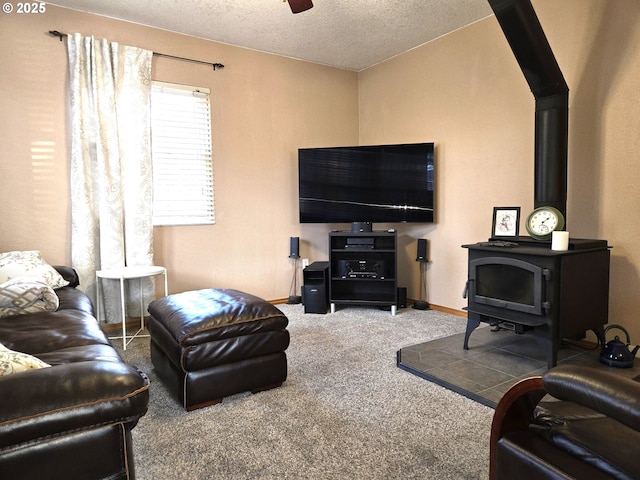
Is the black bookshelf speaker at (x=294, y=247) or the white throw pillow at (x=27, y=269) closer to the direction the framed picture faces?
the white throw pillow

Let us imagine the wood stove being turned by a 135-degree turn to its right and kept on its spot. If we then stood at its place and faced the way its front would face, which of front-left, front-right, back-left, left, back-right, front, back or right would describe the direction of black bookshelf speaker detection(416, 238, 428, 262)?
front-left

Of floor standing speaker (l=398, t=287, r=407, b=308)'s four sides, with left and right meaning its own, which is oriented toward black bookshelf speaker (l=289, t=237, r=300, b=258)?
right

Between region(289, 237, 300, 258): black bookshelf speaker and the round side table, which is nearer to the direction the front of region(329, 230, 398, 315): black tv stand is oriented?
the round side table

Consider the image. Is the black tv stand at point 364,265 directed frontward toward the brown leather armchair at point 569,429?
yes

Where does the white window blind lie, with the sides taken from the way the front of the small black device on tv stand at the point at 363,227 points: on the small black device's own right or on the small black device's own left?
on the small black device's own right

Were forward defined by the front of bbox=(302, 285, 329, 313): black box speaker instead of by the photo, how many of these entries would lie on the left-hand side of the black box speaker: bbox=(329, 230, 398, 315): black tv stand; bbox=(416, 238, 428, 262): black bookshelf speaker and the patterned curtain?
2

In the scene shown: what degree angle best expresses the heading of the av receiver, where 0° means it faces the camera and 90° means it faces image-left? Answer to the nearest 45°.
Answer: approximately 0°

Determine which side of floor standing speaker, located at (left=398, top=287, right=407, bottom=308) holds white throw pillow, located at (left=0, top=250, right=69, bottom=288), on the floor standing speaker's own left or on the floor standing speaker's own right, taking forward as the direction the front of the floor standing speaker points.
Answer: on the floor standing speaker's own right

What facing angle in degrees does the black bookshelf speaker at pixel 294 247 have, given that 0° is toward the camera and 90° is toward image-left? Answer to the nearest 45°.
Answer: approximately 0°

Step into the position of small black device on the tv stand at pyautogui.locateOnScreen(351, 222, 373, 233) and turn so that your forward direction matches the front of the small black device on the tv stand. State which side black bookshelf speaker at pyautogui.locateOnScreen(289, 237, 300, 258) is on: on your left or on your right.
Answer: on your right
